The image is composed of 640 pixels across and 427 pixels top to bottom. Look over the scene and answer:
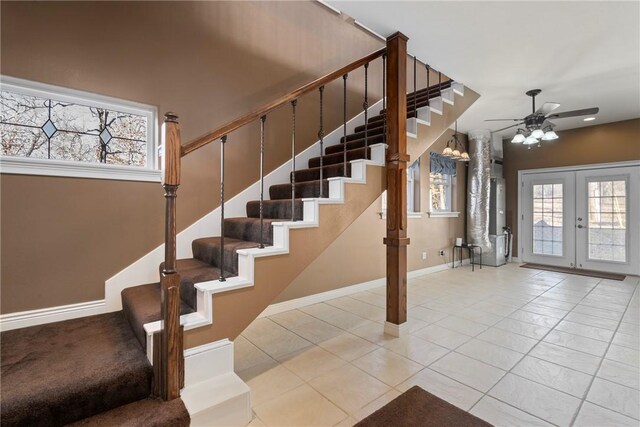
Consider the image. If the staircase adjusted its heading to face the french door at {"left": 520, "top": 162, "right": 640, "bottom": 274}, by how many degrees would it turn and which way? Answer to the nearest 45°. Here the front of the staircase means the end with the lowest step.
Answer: approximately 135° to its left

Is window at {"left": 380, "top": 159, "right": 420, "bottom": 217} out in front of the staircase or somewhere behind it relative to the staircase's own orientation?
behind

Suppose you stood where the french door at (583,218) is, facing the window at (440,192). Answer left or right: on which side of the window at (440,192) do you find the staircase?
left

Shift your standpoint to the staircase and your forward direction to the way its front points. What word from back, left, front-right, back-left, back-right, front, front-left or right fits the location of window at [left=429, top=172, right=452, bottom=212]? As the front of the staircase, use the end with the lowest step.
back

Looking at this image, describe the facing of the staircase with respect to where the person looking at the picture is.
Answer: facing the viewer and to the left of the viewer
